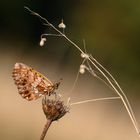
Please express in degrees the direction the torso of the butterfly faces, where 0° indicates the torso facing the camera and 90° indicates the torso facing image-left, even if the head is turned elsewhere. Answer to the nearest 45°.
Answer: approximately 270°
